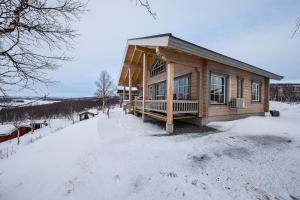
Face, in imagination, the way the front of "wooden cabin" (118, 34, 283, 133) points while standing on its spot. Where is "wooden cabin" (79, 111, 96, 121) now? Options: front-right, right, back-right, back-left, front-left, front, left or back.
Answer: right

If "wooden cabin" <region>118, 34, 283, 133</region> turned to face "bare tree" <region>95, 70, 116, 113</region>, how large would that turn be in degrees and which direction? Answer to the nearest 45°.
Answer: approximately 90° to its right

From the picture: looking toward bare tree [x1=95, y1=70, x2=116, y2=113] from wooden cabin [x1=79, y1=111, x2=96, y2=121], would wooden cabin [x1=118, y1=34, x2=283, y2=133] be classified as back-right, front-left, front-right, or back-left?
front-right

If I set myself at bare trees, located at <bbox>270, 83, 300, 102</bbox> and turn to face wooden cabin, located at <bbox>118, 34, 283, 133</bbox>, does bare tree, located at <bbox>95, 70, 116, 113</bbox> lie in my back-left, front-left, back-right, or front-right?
front-right

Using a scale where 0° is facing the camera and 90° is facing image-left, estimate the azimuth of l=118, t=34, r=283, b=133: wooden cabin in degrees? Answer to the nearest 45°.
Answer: approximately 45°

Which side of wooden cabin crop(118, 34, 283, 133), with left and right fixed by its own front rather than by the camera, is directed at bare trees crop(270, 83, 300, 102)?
back

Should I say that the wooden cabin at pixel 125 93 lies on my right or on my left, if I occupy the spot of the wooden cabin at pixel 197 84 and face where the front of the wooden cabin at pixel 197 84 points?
on my right
